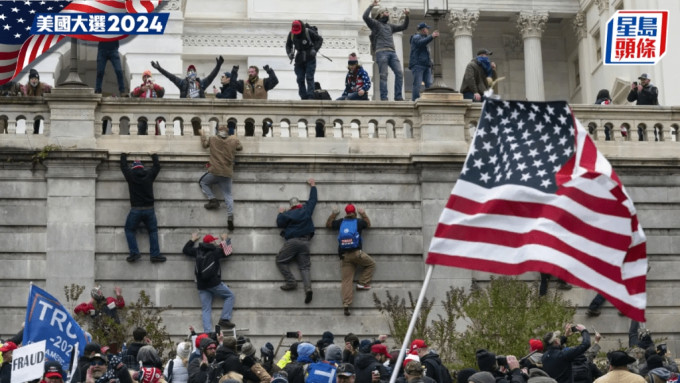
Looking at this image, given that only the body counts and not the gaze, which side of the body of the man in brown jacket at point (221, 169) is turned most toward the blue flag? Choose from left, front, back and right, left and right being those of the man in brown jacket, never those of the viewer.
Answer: back

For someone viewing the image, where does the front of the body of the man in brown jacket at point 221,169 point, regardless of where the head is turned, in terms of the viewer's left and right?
facing away from the viewer

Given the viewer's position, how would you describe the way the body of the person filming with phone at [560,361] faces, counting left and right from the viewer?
facing away from the viewer and to the right of the viewer

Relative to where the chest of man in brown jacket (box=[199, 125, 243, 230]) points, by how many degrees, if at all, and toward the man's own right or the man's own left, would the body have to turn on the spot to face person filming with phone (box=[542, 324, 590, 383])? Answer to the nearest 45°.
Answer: approximately 135° to the man's own right

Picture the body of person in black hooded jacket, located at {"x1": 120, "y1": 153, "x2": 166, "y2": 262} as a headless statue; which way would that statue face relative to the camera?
away from the camera

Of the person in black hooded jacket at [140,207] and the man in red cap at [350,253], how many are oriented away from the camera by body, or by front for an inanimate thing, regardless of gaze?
2

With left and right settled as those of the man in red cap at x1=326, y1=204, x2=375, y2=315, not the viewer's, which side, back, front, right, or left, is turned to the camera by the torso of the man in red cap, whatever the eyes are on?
back
